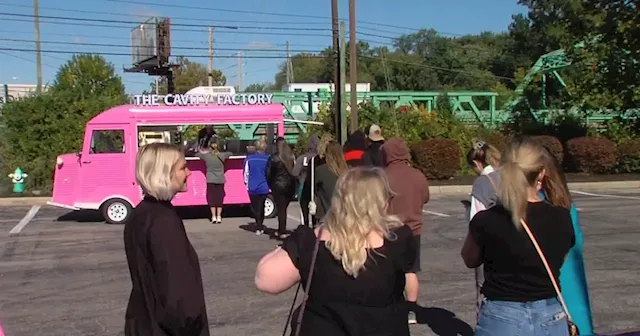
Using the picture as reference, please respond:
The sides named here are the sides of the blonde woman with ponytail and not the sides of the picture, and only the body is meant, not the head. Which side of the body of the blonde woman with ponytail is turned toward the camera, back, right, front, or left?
back

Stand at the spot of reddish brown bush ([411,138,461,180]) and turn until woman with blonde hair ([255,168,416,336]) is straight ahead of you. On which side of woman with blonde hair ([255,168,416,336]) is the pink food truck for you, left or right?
right

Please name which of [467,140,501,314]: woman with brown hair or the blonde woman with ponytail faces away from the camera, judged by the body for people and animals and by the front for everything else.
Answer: the blonde woman with ponytail

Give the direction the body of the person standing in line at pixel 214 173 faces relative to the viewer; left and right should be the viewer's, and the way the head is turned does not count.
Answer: facing away from the viewer

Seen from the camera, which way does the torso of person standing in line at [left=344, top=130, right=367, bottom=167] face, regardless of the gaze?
away from the camera

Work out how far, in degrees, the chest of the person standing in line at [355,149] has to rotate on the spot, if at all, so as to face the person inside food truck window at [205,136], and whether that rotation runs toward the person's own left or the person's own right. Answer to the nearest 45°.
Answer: approximately 45° to the person's own left

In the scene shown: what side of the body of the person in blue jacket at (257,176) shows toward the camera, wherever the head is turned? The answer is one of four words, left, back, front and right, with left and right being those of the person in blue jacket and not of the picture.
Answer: back

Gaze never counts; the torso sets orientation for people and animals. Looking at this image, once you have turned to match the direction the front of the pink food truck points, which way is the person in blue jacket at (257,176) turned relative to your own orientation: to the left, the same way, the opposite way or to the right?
to the right

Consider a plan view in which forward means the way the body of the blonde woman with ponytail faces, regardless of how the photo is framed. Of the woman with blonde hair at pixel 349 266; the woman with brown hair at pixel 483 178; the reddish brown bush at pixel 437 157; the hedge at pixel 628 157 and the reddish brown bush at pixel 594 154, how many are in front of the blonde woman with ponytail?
4

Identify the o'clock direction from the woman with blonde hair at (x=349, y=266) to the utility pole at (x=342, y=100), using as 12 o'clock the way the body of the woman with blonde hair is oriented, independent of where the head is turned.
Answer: The utility pole is roughly at 12 o'clock from the woman with blonde hair.

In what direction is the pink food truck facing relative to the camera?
to the viewer's left

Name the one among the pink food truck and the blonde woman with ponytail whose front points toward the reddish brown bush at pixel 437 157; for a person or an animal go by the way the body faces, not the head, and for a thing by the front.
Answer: the blonde woman with ponytail

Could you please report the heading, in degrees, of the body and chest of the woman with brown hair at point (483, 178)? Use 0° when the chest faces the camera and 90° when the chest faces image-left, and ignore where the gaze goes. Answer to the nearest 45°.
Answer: approximately 90°

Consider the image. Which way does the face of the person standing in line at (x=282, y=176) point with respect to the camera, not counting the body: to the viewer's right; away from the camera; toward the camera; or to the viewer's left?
away from the camera
